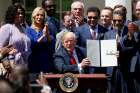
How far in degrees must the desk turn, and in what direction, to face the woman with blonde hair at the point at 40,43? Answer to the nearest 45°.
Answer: approximately 135° to its right

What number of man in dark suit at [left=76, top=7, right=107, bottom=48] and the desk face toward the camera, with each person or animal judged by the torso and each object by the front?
2

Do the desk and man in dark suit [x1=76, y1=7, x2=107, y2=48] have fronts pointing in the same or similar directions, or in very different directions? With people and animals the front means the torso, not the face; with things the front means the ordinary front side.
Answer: same or similar directions

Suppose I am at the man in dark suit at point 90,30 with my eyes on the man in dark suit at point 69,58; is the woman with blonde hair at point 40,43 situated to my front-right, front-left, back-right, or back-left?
front-right

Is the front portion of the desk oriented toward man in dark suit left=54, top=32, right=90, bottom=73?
no

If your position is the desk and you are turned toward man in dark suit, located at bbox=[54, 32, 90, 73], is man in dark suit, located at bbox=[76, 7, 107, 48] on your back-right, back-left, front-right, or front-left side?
front-right

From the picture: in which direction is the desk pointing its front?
toward the camera

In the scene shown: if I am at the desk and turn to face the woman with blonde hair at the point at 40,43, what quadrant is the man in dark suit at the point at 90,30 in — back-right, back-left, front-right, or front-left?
front-right
